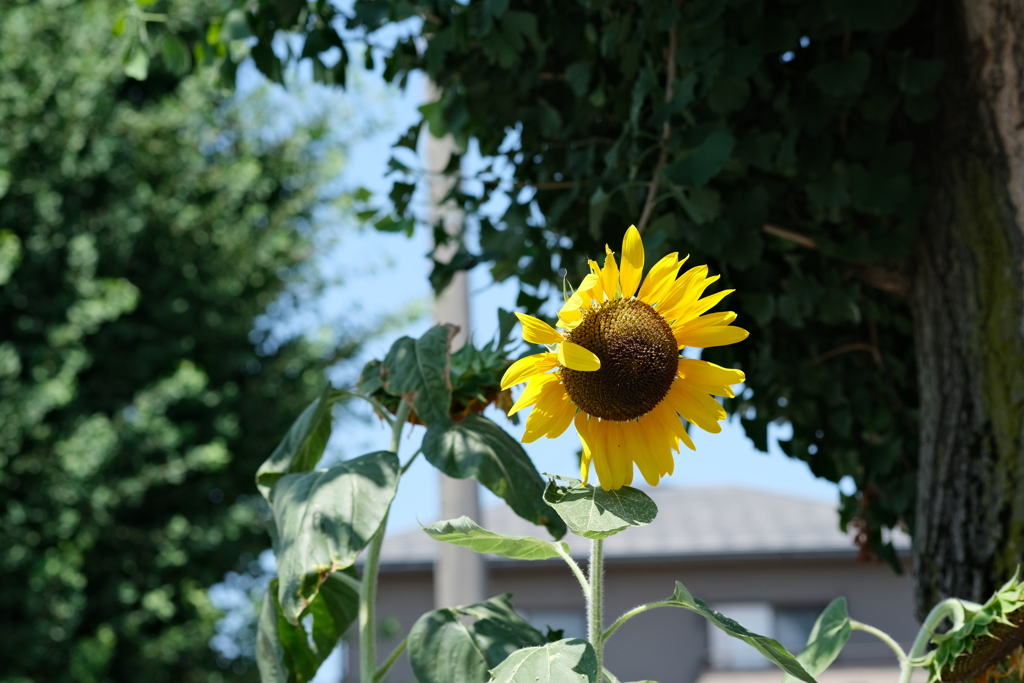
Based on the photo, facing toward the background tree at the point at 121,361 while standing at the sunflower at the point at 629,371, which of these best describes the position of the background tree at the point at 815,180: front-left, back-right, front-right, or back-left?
front-right

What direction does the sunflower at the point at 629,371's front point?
toward the camera

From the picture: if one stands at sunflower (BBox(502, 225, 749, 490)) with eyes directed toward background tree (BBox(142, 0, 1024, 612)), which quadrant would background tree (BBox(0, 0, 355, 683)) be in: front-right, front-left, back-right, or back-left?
front-left

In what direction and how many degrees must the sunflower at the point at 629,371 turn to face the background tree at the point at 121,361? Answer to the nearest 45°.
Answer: approximately 135° to its right

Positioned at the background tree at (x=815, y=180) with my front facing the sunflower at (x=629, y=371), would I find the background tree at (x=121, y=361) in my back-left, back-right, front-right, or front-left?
back-right

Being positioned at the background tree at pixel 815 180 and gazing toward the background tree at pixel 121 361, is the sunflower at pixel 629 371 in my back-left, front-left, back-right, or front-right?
back-left

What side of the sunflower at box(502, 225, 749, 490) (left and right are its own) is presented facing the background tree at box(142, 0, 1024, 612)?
back
